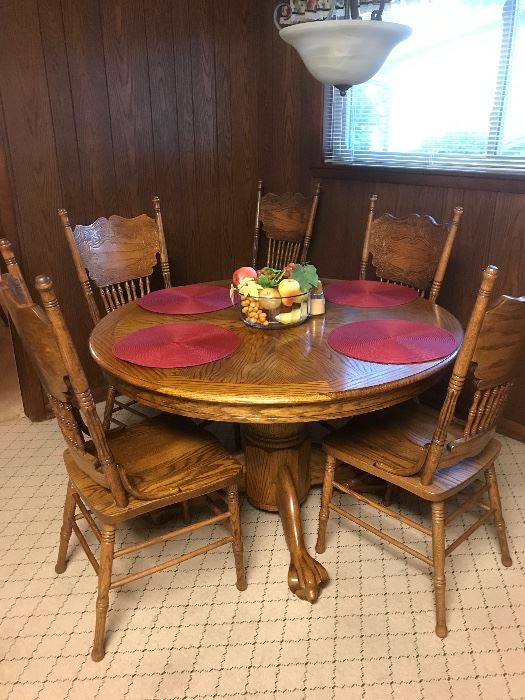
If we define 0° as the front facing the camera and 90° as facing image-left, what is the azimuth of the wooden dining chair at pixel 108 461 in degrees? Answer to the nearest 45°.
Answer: approximately 225°

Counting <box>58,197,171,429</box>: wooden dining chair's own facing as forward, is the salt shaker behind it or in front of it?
in front

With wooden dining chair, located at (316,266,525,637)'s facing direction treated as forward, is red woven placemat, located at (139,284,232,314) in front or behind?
in front

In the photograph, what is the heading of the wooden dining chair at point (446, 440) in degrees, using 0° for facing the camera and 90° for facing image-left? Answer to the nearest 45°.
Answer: approximately 135°

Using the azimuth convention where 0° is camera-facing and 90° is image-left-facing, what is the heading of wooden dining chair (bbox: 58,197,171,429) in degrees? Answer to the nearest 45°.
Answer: approximately 315°

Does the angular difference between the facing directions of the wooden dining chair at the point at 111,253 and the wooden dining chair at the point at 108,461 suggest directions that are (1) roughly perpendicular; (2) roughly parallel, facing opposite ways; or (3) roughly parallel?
roughly perpendicular

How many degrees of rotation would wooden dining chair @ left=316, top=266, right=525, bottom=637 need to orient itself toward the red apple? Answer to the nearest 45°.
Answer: approximately 45° to its left

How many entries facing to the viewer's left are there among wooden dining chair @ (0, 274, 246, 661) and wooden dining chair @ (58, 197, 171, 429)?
0

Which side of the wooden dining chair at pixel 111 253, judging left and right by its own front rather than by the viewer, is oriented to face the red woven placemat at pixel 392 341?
front

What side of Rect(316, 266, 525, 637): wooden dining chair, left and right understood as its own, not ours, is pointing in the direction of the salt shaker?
front

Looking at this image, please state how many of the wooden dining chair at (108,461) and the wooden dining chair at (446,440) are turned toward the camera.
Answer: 0

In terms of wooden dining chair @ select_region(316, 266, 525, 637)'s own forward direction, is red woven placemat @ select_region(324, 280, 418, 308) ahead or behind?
ahead
